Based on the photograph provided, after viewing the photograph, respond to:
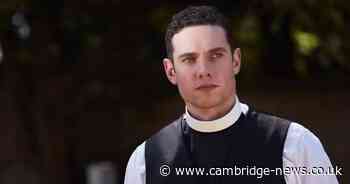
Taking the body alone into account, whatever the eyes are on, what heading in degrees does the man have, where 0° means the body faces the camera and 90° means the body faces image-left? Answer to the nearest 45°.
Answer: approximately 0°
